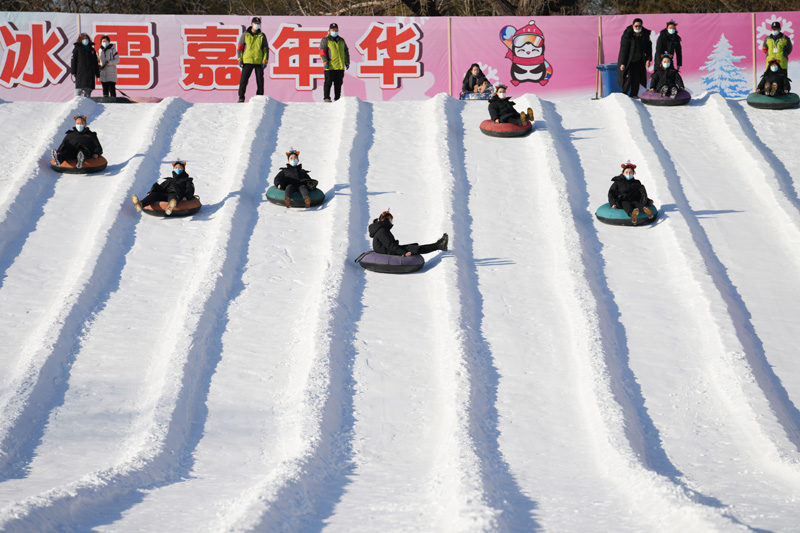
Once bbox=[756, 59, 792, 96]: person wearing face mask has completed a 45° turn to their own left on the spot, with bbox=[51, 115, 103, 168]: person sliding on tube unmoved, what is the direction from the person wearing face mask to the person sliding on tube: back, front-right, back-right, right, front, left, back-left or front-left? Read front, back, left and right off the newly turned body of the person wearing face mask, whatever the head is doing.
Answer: right

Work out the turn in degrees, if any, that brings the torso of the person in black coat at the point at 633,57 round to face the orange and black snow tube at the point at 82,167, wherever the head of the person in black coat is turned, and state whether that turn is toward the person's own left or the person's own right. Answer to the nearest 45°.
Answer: approximately 45° to the person's own right

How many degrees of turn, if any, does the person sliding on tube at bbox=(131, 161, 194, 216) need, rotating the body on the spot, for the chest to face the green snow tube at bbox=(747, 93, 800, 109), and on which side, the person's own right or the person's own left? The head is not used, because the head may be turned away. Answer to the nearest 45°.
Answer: approximately 135° to the person's own left

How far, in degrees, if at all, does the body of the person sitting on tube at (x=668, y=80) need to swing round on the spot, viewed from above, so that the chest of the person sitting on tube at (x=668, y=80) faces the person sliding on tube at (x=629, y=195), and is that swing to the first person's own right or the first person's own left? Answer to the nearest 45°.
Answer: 0° — they already face them

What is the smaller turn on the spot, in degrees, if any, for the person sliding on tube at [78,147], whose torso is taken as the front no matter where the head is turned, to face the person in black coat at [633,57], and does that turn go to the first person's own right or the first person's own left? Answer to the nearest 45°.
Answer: approximately 90° to the first person's own left

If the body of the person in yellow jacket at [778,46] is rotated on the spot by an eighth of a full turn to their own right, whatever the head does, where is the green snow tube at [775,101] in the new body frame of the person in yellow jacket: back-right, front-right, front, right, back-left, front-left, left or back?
front-left

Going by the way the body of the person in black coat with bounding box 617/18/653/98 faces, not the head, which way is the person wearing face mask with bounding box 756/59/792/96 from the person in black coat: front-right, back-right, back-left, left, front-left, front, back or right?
left

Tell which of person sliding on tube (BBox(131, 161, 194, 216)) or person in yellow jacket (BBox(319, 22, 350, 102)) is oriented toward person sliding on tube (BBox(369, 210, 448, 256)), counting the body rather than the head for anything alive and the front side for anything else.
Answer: the person in yellow jacket

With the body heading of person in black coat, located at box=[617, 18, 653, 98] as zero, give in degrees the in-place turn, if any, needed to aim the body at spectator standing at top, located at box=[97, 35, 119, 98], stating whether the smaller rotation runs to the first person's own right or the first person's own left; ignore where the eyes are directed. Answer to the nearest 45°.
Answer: approximately 90° to the first person's own right

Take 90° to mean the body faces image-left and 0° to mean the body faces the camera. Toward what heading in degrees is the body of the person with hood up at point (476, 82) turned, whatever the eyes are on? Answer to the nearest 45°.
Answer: approximately 0°

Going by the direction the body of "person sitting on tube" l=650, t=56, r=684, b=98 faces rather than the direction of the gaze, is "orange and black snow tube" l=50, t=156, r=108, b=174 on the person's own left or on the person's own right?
on the person's own right

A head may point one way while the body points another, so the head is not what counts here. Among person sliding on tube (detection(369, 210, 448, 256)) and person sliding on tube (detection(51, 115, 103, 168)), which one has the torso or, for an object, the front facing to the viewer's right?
person sliding on tube (detection(369, 210, 448, 256))
